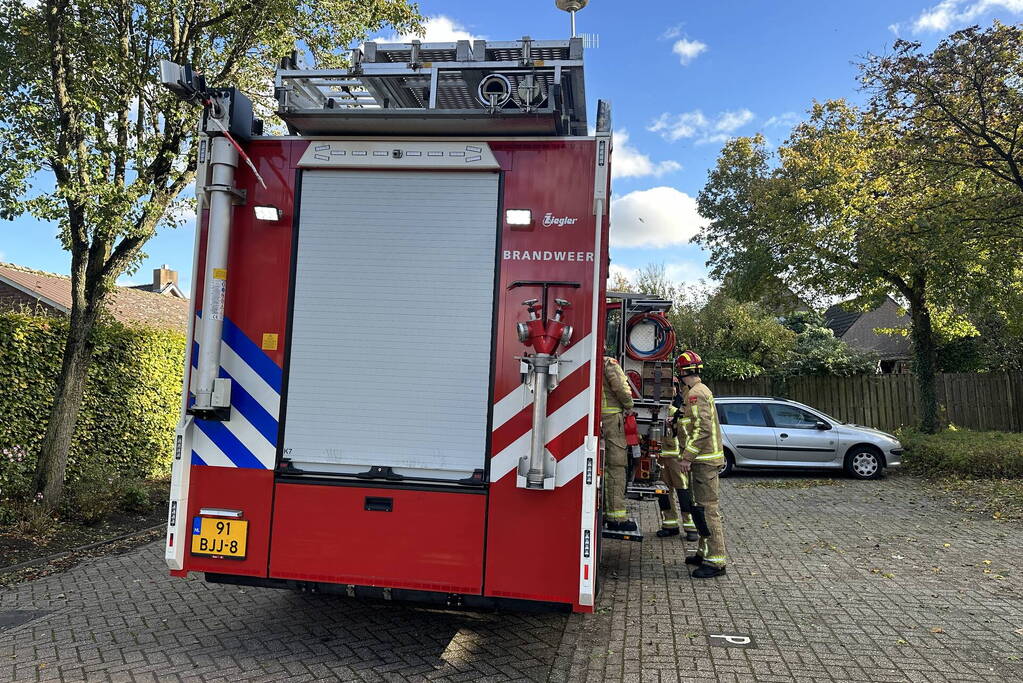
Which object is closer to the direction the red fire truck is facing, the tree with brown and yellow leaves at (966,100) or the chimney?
the chimney

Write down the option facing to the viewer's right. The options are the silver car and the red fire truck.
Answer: the silver car

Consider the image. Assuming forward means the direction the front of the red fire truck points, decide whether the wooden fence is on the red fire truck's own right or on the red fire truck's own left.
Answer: on the red fire truck's own right

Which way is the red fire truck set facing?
away from the camera

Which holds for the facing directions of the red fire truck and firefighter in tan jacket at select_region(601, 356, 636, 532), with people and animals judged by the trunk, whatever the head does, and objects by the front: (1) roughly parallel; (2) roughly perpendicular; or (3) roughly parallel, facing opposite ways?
roughly perpendicular

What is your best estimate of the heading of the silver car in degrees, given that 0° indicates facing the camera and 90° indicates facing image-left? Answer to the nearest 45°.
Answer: approximately 270°

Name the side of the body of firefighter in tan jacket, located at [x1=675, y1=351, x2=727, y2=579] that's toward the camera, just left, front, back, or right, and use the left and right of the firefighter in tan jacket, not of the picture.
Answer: left

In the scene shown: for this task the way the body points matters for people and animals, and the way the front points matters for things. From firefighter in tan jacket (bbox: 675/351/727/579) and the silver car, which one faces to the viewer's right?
the silver car

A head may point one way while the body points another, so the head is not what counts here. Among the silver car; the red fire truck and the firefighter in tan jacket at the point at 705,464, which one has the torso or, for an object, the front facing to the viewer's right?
the silver car

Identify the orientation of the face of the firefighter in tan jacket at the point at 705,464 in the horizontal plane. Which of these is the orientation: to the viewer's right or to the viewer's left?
to the viewer's left

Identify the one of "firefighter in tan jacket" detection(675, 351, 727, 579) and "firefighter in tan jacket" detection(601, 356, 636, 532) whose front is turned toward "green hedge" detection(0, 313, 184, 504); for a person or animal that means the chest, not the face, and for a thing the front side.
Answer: "firefighter in tan jacket" detection(675, 351, 727, 579)

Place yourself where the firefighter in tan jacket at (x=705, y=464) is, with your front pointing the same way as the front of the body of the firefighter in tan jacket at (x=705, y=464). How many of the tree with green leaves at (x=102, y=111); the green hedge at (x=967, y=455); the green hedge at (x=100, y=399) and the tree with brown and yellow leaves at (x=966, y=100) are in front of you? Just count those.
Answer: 2
